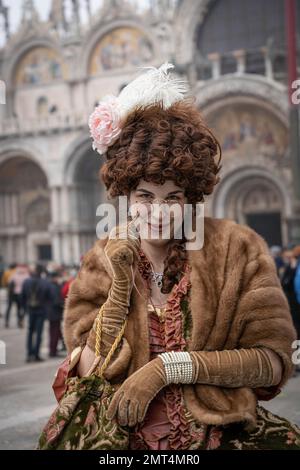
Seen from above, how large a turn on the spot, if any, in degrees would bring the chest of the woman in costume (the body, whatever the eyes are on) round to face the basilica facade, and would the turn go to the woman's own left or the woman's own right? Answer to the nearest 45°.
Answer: approximately 180°

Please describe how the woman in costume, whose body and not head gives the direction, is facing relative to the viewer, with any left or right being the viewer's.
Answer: facing the viewer

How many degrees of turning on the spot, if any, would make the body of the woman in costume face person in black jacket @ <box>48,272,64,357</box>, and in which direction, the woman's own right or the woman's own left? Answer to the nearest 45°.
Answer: approximately 180°

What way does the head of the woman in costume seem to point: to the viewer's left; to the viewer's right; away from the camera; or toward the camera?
toward the camera

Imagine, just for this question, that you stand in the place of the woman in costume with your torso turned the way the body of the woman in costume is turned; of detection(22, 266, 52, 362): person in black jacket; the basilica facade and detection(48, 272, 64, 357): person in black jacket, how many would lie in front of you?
0

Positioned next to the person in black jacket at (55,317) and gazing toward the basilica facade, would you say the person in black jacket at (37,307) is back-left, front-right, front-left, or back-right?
back-left

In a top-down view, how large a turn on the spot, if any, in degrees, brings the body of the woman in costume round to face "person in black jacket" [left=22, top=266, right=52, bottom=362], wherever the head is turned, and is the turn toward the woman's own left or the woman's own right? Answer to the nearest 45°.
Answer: approximately 180°
